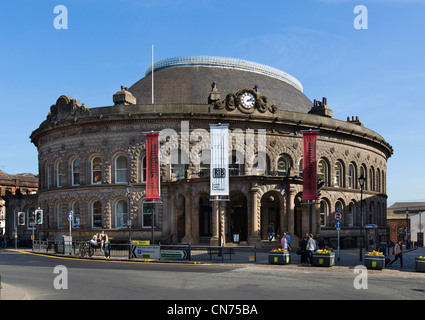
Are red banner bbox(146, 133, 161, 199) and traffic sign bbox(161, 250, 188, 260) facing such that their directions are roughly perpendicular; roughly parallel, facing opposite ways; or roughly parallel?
roughly parallel

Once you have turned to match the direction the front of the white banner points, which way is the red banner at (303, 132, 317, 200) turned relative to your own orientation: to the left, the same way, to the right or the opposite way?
the same way

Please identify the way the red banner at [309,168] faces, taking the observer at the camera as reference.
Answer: facing the viewer

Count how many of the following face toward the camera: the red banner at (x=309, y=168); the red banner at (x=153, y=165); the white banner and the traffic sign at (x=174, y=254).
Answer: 4

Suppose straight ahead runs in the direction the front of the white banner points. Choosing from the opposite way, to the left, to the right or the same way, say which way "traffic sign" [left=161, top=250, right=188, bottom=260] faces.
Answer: the same way

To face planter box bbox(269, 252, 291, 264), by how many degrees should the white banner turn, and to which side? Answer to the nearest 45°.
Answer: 0° — it already faces it

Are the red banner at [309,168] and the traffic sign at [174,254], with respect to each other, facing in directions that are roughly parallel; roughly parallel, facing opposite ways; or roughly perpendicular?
roughly parallel

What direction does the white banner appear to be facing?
toward the camera

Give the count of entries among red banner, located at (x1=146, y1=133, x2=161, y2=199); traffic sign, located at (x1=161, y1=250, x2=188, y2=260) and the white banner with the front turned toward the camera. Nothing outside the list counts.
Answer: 3

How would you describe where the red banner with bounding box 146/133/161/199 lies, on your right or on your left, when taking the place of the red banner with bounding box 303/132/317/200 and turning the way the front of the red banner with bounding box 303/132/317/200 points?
on your right

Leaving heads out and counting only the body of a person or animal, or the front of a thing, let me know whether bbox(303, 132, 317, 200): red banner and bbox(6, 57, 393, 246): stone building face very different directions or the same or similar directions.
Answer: same or similar directions

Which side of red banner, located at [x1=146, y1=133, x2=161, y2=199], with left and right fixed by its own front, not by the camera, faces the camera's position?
front

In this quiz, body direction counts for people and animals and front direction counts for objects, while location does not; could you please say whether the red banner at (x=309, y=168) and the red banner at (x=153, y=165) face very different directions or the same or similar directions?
same or similar directions
